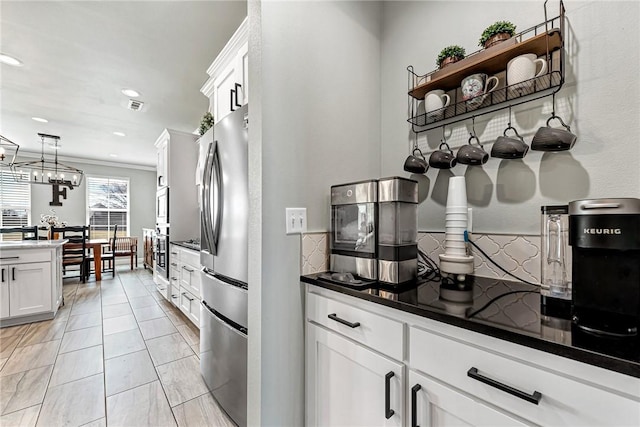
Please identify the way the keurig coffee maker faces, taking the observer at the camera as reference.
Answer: facing the viewer

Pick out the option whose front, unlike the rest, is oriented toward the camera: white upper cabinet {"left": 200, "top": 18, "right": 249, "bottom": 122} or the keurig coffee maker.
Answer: the keurig coffee maker

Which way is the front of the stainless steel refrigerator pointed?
to the viewer's left

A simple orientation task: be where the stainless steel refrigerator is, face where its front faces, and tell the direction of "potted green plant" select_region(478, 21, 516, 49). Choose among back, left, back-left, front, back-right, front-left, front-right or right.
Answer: back-left

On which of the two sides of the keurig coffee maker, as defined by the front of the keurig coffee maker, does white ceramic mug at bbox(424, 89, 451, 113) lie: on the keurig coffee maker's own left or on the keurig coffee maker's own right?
on the keurig coffee maker's own right

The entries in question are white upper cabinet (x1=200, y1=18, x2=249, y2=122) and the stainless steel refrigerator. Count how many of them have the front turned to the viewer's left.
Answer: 2

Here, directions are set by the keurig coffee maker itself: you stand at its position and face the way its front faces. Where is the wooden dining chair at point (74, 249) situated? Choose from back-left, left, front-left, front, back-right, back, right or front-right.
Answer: right

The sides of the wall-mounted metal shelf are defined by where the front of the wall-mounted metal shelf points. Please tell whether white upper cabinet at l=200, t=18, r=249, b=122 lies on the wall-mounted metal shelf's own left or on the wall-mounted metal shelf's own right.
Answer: on the wall-mounted metal shelf's own right

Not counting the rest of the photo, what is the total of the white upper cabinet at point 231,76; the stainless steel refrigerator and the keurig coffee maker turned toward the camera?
1

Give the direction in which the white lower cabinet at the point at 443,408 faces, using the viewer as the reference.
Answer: facing the viewer and to the left of the viewer

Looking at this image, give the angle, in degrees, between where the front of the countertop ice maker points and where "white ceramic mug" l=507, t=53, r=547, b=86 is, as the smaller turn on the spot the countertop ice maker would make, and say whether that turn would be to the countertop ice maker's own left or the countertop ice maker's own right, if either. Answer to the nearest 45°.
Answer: approximately 135° to the countertop ice maker's own left

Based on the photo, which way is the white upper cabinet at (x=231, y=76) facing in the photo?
to the viewer's left
